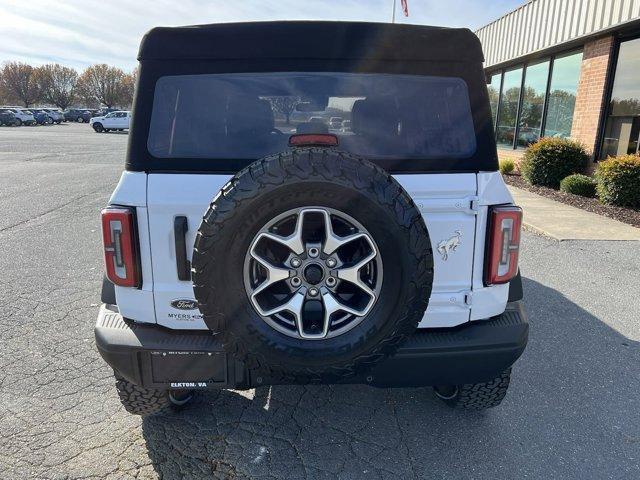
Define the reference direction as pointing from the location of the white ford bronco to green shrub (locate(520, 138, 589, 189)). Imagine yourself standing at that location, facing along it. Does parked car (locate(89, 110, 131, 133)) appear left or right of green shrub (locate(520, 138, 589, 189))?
left

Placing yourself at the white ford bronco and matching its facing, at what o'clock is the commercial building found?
The commercial building is roughly at 1 o'clock from the white ford bronco.

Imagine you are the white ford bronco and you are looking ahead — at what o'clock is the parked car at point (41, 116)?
The parked car is roughly at 11 o'clock from the white ford bronco.

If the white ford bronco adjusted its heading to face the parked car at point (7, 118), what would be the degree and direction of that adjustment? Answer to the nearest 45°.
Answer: approximately 45° to its left

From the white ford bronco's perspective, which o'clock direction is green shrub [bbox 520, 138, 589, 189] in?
The green shrub is roughly at 1 o'clock from the white ford bronco.

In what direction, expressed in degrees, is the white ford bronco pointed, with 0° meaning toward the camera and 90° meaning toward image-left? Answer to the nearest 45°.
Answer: approximately 180°

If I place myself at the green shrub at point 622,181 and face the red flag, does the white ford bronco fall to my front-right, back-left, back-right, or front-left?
back-left

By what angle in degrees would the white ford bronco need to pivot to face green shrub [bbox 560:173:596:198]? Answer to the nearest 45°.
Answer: approximately 45° to its right
